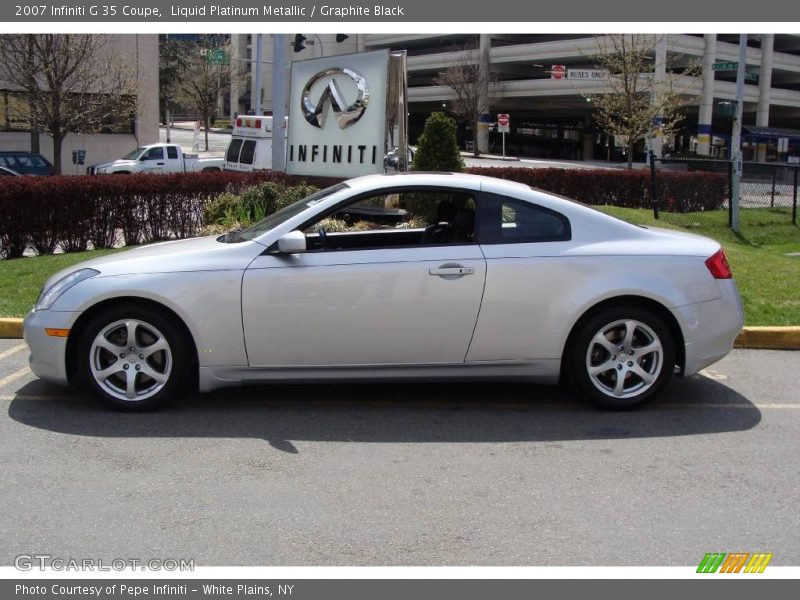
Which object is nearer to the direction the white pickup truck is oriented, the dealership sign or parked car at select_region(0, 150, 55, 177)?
the parked car

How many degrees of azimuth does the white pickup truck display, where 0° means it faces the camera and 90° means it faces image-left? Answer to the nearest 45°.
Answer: approximately 90°

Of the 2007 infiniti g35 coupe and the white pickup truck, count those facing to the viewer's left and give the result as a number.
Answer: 2

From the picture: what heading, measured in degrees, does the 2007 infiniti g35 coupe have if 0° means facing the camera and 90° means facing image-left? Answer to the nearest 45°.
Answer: approximately 90°

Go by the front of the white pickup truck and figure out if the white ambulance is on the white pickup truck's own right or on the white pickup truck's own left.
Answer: on the white pickup truck's own left

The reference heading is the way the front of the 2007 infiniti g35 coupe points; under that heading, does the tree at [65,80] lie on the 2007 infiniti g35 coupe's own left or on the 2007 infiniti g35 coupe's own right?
on the 2007 infiniti g35 coupe's own right

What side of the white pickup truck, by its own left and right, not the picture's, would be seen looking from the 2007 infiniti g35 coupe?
left

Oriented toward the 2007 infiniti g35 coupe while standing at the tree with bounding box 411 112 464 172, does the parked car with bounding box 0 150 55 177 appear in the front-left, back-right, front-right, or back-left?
back-right

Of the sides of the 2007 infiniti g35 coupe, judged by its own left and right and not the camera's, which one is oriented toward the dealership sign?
right
